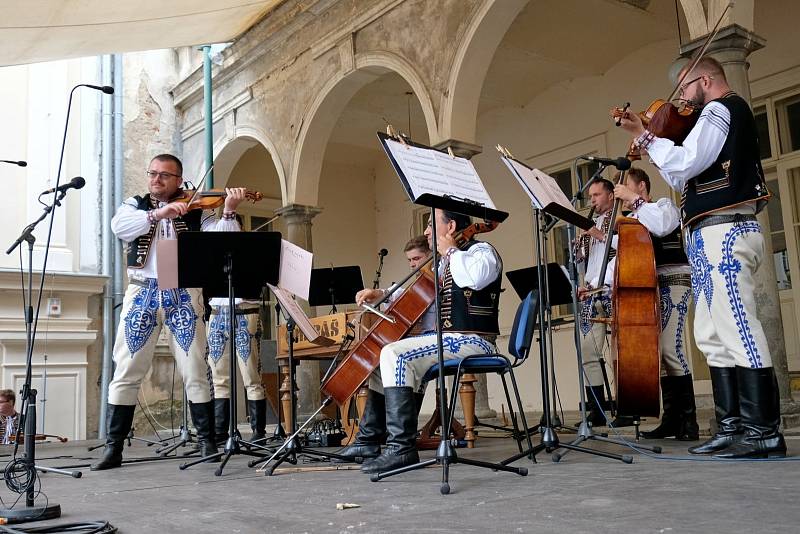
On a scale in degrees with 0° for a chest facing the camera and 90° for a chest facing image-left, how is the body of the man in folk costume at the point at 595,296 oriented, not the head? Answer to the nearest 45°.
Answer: approximately 45°

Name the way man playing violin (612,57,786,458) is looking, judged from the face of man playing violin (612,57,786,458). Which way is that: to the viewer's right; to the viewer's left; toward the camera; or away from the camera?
to the viewer's left

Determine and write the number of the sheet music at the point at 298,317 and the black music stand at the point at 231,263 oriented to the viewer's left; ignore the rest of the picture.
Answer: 0

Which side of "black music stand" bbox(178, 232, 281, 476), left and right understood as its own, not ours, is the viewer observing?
back

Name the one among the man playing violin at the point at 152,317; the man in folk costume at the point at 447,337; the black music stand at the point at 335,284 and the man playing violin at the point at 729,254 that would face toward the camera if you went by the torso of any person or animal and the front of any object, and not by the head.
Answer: the man playing violin at the point at 152,317

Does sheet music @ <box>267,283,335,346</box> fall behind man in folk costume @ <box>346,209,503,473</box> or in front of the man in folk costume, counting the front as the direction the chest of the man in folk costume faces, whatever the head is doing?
in front

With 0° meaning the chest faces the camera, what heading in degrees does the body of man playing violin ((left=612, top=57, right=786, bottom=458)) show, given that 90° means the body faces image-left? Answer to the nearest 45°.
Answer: approximately 90°

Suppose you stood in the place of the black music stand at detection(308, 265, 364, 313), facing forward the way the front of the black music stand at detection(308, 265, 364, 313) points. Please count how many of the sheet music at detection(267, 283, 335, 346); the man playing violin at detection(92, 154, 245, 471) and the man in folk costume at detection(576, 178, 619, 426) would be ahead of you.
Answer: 0

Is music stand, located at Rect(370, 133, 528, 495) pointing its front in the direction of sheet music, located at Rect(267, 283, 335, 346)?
no

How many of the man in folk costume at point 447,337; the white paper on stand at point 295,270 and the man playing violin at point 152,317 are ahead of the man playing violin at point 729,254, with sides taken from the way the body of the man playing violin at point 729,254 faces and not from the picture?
3

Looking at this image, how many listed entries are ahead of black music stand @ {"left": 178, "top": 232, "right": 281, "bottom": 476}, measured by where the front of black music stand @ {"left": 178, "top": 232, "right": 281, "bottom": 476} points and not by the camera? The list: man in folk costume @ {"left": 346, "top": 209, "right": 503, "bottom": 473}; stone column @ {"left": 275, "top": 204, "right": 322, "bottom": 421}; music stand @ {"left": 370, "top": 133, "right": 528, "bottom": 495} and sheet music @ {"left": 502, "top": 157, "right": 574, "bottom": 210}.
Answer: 1

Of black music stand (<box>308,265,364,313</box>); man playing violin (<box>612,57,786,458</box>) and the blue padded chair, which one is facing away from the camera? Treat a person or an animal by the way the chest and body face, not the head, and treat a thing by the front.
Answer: the black music stand

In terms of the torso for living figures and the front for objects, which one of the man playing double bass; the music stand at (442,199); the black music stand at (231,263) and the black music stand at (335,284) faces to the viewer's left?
the man playing double bass

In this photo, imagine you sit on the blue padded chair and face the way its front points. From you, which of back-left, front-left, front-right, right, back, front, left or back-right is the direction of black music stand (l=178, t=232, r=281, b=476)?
front

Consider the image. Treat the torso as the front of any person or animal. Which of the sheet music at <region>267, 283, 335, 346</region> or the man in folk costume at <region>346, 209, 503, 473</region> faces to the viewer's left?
the man in folk costume
